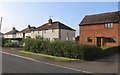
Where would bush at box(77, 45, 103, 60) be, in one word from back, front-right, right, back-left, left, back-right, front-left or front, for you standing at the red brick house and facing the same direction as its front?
front

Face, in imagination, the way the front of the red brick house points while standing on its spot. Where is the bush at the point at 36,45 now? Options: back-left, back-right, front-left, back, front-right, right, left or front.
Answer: front-right

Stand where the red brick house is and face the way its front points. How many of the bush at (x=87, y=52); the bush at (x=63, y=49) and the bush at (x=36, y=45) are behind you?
0

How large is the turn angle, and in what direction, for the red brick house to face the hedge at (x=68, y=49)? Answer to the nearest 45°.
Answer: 0° — it already faces it

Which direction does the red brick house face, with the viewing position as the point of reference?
facing the viewer

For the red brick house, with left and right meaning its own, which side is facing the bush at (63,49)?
front
